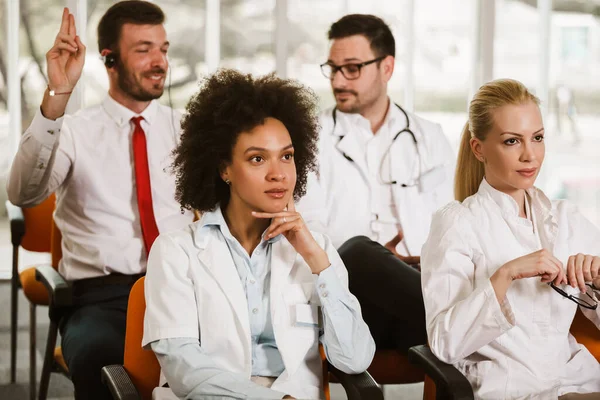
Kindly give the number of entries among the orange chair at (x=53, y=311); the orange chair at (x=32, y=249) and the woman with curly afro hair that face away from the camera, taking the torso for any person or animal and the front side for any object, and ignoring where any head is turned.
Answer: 0

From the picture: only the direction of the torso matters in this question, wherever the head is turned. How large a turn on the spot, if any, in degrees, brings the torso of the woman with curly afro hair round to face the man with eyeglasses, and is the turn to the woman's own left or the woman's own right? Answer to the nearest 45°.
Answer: approximately 135° to the woman's own left

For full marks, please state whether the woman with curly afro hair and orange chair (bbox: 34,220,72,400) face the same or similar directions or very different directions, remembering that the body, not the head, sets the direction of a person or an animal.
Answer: same or similar directions

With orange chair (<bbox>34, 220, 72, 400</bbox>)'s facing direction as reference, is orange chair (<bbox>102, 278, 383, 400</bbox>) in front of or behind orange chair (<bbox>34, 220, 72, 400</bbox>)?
in front

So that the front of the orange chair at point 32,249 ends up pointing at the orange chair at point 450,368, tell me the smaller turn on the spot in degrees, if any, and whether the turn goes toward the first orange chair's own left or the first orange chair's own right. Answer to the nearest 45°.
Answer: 0° — it already faces it

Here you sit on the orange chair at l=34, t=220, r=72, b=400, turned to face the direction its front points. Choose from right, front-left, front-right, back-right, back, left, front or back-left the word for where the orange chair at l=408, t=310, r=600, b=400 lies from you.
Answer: front

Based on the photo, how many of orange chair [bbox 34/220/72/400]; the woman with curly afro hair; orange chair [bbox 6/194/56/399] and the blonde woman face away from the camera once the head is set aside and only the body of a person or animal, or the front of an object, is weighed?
0

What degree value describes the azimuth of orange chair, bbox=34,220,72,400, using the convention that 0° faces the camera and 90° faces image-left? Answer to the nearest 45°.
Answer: approximately 315°

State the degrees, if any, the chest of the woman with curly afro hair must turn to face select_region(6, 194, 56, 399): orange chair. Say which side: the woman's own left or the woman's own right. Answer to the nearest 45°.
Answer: approximately 180°

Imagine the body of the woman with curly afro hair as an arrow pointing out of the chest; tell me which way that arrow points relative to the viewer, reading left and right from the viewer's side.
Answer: facing the viewer and to the right of the viewer

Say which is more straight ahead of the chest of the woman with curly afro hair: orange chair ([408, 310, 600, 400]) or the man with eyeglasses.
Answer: the orange chair

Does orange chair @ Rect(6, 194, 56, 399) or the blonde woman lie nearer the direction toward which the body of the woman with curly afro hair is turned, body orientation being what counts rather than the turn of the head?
the blonde woman
